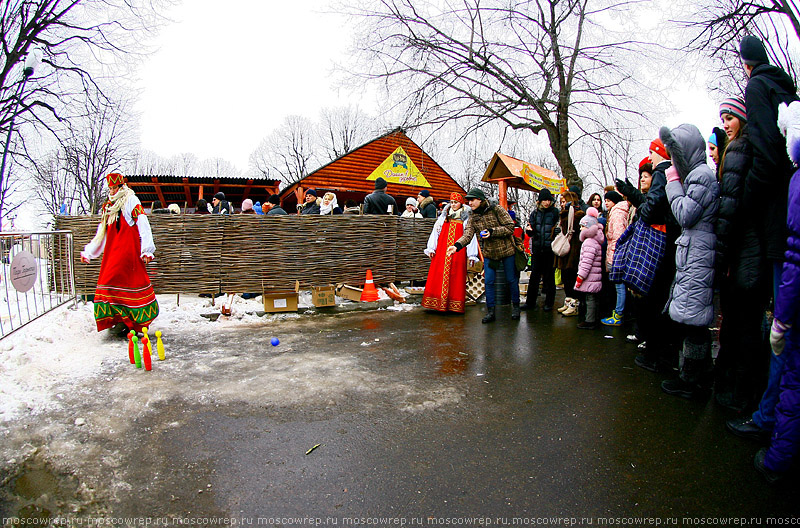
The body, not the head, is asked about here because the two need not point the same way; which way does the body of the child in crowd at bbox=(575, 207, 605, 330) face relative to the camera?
to the viewer's left

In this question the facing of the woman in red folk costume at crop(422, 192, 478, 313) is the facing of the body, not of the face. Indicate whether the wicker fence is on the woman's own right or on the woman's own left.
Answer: on the woman's own right

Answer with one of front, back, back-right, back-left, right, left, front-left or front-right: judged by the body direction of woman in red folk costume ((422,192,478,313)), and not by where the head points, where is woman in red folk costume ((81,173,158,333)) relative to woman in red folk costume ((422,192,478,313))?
front-right

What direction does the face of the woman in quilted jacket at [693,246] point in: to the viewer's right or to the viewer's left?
to the viewer's left

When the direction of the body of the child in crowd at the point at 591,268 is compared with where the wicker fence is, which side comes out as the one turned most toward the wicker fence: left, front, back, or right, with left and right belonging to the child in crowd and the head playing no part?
front

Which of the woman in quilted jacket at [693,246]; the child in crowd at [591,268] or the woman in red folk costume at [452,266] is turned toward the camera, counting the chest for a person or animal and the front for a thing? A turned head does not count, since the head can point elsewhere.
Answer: the woman in red folk costume

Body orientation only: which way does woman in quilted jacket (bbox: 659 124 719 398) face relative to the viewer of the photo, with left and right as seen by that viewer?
facing to the left of the viewer

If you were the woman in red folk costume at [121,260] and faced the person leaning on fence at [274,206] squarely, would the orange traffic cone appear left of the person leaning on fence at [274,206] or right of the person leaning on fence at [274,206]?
right

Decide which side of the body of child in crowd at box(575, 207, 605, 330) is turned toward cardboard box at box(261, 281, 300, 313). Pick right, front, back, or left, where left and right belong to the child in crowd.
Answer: front

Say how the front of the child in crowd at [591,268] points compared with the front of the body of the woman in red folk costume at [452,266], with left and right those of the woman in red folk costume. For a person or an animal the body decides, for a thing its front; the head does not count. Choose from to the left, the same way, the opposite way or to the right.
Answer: to the right

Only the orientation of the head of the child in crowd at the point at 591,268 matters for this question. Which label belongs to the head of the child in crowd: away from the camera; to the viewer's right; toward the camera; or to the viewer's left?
to the viewer's left

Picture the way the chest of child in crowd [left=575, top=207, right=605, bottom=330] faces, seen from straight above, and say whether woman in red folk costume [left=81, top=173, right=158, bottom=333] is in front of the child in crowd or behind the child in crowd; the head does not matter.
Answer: in front

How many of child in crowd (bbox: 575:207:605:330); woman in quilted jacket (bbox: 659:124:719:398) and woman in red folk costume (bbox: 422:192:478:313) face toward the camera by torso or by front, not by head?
1
